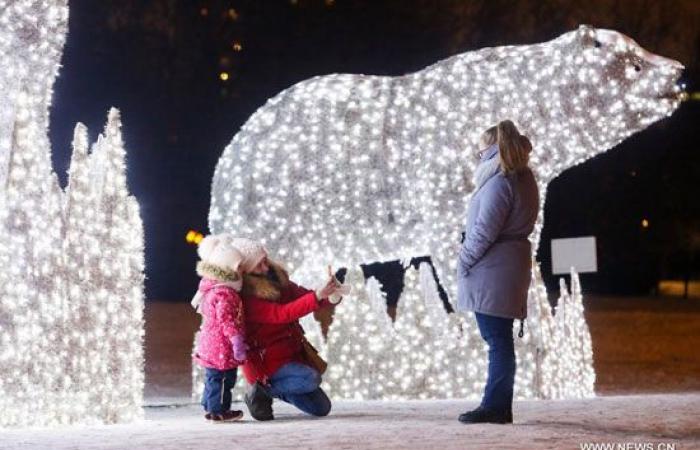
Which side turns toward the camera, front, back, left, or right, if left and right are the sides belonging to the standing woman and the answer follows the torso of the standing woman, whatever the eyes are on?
left

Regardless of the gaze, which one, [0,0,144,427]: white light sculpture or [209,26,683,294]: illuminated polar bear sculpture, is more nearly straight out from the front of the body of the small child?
the illuminated polar bear sculpture

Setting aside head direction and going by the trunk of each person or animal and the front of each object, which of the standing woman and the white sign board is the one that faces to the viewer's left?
the standing woman

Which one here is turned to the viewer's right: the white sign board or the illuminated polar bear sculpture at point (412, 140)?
the illuminated polar bear sculpture

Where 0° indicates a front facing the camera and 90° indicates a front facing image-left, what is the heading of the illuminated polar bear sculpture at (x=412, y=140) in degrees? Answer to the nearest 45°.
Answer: approximately 270°

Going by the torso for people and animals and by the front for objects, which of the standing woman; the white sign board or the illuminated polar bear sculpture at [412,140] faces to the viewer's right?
the illuminated polar bear sculpture

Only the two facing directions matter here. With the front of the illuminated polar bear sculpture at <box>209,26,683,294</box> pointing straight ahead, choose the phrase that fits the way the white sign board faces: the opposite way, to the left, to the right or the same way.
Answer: to the right

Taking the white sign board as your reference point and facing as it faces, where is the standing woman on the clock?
The standing woman is roughly at 12 o'clock from the white sign board.

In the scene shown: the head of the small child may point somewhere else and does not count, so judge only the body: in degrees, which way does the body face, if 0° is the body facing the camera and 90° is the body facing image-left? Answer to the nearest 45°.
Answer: approximately 225°

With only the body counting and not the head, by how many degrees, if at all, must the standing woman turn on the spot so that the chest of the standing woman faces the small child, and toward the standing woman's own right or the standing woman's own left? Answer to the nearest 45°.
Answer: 0° — they already face them

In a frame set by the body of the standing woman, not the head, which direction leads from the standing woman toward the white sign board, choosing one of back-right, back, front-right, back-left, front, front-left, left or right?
right

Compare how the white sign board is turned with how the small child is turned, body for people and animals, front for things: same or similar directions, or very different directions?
very different directions
